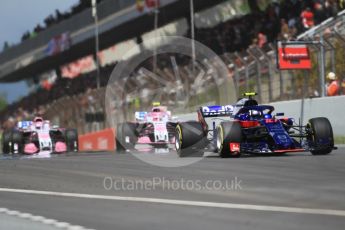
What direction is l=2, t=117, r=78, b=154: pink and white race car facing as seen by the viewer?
toward the camera

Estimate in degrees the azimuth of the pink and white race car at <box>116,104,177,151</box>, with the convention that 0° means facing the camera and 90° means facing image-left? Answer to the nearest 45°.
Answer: approximately 0°

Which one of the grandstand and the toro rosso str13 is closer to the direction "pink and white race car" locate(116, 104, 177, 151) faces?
the toro rosso str13

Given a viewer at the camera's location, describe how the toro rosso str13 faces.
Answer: facing the viewer and to the right of the viewer

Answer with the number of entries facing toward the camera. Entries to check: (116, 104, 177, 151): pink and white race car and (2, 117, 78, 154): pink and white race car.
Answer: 2

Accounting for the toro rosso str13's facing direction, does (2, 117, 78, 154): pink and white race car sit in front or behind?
behind

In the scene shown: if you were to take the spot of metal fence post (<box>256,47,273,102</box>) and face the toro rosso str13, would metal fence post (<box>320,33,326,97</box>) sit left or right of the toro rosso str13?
left

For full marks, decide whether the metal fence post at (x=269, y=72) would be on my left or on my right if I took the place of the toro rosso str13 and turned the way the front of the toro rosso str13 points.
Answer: on my left

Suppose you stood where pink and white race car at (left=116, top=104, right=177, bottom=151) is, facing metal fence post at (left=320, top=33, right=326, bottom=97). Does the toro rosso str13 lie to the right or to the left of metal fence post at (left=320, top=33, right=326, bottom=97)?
right
